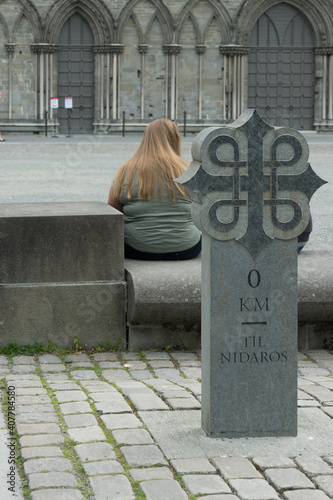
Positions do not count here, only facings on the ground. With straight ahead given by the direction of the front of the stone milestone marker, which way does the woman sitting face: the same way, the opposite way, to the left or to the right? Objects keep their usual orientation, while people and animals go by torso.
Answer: the opposite way

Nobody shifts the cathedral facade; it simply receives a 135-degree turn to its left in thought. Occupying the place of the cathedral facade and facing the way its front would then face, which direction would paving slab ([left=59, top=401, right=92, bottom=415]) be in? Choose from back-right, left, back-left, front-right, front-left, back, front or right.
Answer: back-right

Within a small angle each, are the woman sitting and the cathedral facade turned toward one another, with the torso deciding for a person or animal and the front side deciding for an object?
yes

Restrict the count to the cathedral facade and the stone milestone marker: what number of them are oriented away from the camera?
0

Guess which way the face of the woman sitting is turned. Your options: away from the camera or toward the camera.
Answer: away from the camera

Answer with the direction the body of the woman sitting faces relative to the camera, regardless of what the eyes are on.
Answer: away from the camera

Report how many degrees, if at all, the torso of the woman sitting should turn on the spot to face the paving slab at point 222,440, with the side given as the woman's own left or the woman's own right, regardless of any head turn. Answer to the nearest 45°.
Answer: approximately 180°

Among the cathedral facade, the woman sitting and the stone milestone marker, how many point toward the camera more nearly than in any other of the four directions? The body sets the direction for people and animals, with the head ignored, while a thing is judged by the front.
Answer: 2

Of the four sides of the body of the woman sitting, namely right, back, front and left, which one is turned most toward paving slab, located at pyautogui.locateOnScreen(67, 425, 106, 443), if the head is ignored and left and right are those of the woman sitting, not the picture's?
back

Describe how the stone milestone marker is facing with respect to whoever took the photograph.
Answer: facing the viewer

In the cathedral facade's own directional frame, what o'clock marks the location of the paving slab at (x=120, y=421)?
The paving slab is roughly at 12 o'clock from the cathedral facade.

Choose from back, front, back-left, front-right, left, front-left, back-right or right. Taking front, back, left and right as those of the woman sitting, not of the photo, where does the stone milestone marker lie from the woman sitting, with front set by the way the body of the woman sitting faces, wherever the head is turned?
back

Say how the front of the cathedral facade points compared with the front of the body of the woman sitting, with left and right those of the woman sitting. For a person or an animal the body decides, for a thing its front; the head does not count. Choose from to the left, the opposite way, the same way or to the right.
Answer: the opposite way

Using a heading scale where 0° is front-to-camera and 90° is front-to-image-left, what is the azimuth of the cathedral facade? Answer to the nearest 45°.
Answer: approximately 0°

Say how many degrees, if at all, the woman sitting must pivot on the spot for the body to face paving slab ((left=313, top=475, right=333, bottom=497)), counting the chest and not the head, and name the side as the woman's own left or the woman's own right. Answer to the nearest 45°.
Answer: approximately 180°

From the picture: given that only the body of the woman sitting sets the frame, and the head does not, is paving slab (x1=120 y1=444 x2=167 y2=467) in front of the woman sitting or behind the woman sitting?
behind

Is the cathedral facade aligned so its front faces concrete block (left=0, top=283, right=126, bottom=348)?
yes

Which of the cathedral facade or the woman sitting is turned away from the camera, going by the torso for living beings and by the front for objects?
the woman sitting

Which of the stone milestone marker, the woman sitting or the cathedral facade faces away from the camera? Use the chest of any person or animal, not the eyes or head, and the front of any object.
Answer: the woman sitting

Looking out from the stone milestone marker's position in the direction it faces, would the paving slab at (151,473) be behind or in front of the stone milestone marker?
in front
